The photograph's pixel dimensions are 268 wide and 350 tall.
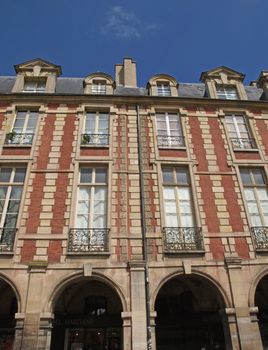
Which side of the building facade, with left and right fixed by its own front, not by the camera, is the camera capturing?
front
